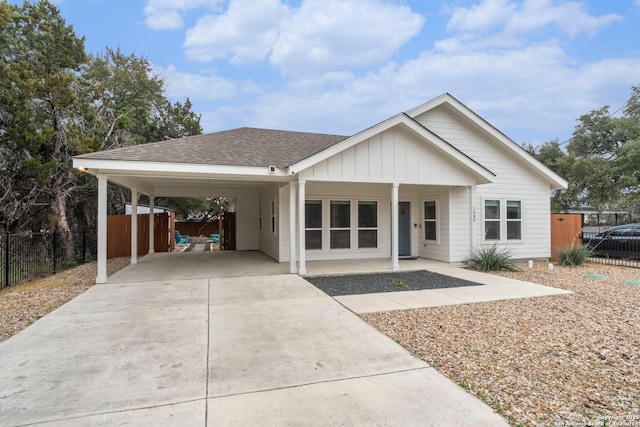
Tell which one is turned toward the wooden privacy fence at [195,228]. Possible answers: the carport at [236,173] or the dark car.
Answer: the dark car

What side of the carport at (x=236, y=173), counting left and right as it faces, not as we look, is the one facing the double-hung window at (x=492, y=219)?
left

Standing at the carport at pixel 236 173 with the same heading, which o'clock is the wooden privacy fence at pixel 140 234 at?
The wooden privacy fence is roughly at 5 o'clock from the carport.

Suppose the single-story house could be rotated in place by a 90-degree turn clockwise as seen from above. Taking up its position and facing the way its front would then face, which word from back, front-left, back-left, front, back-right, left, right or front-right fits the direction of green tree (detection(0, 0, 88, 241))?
front

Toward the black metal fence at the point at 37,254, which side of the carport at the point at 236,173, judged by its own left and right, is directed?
right

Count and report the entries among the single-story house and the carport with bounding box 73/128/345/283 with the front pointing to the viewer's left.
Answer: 0

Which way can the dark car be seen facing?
to the viewer's left

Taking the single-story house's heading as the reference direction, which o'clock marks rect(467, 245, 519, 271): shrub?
The shrub is roughly at 10 o'clock from the single-story house.

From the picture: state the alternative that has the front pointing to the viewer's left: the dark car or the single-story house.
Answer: the dark car

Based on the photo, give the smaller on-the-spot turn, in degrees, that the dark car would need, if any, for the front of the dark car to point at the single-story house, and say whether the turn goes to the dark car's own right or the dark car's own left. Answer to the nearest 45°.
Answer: approximately 45° to the dark car's own left

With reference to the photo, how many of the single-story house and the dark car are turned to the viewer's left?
1

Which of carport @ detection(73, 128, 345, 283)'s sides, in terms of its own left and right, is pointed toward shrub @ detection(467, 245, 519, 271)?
left

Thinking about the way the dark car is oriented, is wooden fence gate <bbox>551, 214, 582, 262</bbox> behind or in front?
in front

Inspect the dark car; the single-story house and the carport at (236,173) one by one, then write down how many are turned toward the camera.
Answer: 2

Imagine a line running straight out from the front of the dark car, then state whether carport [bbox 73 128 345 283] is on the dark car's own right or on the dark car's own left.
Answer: on the dark car's own left
